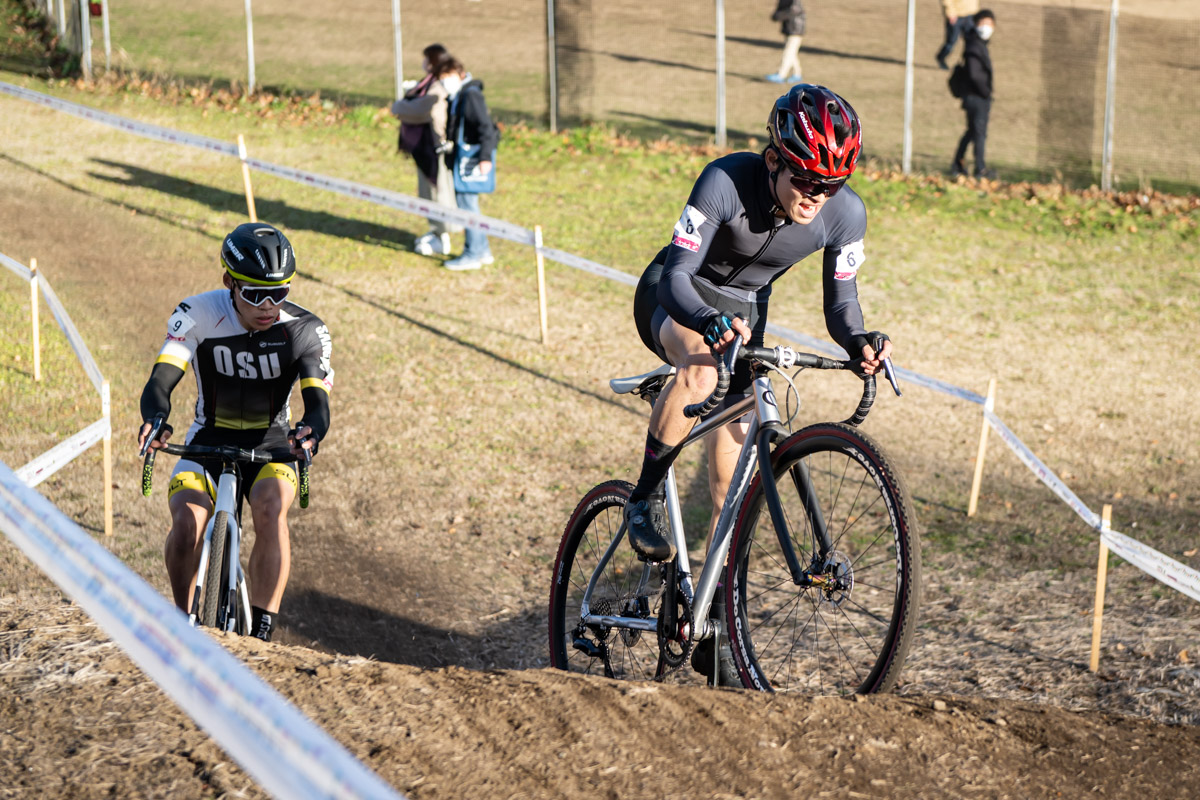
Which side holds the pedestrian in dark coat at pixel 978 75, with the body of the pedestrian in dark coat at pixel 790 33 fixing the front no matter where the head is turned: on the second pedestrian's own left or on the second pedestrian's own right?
on the second pedestrian's own left

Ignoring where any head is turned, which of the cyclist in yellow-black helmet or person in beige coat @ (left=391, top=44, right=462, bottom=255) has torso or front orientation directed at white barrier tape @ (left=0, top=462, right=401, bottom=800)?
the cyclist in yellow-black helmet

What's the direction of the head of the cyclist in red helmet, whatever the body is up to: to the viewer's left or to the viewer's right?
to the viewer's right

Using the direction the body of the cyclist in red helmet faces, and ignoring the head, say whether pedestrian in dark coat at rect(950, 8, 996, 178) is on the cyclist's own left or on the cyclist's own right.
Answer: on the cyclist's own left

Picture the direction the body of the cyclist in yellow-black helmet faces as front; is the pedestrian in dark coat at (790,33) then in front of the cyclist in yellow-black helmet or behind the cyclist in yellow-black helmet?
behind
